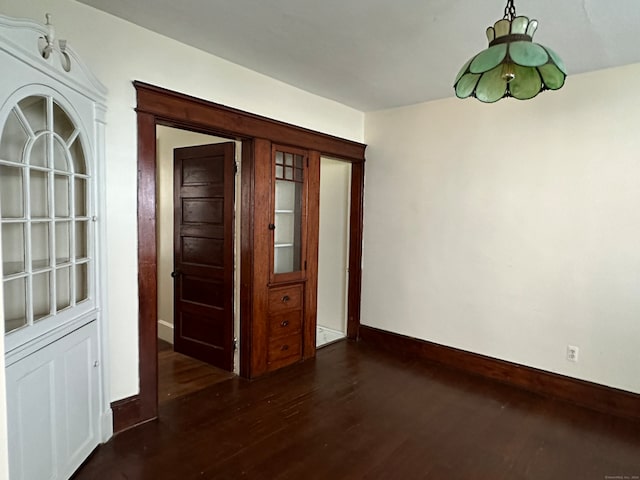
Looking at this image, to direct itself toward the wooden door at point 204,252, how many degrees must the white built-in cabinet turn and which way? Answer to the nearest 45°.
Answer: approximately 90° to its left

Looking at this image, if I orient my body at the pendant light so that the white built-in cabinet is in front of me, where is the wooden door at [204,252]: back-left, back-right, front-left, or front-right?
front-right

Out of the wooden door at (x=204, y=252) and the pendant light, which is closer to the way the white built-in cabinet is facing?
the pendant light

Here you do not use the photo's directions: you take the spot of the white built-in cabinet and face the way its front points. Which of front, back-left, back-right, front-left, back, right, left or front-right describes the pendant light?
front
